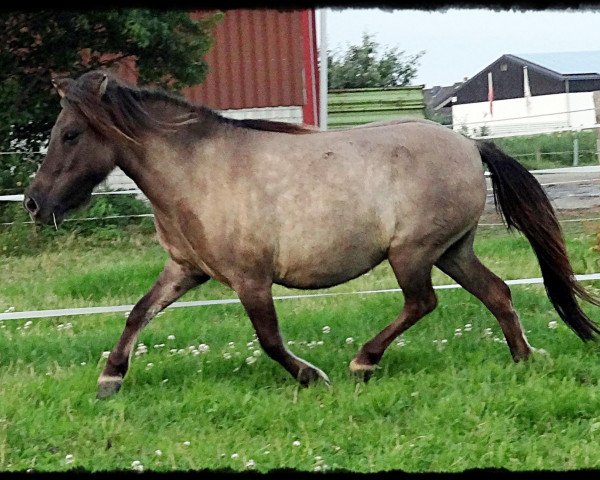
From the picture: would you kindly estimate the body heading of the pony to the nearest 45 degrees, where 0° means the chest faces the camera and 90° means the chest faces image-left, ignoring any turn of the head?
approximately 90°

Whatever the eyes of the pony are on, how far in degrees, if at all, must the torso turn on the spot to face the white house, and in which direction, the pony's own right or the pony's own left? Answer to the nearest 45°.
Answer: approximately 90° to the pony's own right

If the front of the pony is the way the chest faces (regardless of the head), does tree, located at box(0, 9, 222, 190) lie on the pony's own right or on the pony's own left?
on the pony's own right

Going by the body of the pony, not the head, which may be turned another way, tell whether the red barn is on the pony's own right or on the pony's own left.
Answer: on the pony's own right

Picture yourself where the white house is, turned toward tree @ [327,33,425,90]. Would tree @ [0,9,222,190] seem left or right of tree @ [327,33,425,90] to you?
left
